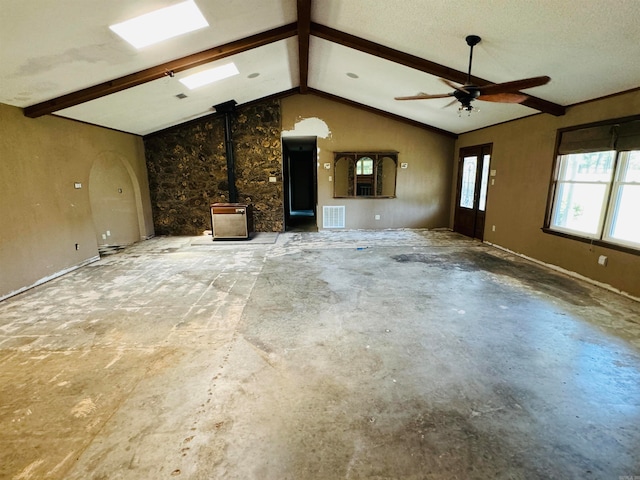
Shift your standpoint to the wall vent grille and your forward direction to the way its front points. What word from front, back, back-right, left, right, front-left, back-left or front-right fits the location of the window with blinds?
front-left

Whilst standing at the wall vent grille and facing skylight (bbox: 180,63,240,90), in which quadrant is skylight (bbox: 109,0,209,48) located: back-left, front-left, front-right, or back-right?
front-left

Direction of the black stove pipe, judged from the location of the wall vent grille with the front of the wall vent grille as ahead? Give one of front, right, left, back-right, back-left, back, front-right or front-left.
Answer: right

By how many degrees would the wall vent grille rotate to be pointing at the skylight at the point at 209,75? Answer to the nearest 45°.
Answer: approximately 45° to its right

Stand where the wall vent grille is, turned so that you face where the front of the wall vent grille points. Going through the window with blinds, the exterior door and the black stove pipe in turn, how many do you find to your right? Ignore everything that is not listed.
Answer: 1

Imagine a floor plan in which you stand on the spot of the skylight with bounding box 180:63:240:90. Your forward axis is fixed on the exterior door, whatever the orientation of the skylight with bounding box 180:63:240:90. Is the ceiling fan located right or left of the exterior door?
right

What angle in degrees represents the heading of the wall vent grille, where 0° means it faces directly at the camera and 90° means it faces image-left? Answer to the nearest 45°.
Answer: approximately 0°

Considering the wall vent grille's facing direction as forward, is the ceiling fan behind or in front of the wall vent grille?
in front

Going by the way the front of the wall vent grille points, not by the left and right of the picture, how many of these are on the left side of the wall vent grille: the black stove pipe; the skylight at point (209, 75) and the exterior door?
1

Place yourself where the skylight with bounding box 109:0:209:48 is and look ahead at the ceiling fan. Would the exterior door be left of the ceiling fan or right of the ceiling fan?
left

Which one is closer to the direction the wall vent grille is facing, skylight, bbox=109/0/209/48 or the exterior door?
the skylight

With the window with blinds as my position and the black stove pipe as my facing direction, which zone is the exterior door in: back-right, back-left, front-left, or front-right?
front-right
